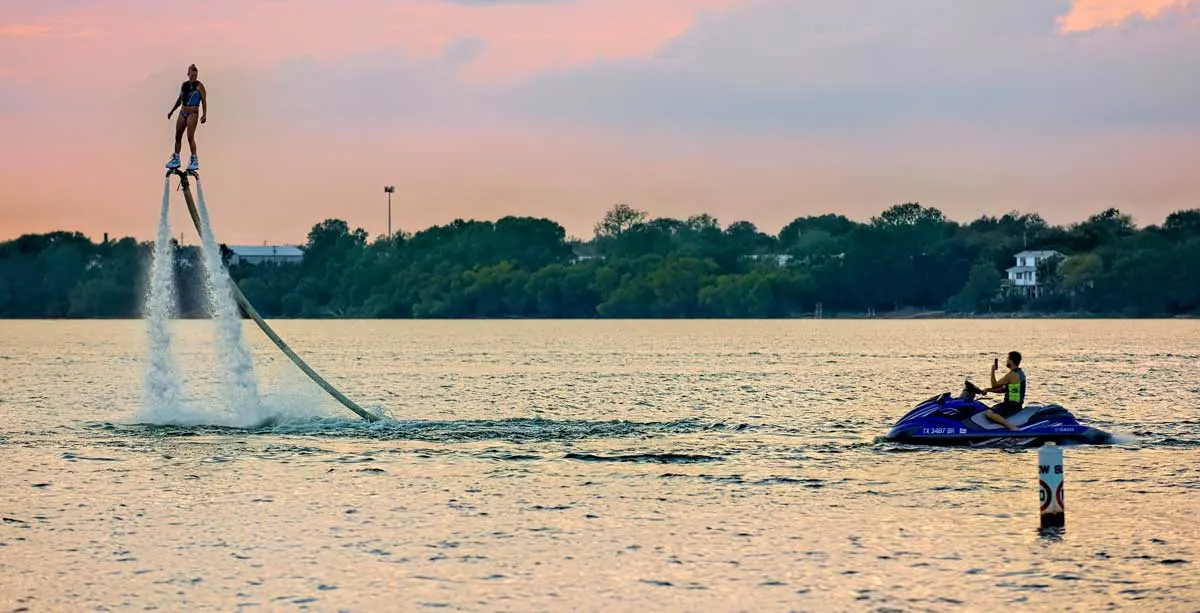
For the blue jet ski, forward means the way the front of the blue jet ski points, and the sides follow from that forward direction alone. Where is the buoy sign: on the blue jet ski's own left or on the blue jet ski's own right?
on the blue jet ski's own left

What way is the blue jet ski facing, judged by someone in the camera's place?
facing to the left of the viewer

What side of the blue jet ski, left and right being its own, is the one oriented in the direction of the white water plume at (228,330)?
front

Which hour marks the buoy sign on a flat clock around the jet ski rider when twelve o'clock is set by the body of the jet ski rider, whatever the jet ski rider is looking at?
The buoy sign is roughly at 9 o'clock from the jet ski rider.

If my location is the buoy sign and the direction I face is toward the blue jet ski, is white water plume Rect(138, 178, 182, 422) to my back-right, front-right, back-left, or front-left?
front-left

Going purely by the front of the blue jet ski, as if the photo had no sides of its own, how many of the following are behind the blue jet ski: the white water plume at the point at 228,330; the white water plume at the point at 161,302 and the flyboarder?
0

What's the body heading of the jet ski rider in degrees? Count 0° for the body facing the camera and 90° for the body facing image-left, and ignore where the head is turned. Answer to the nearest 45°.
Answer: approximately 90°

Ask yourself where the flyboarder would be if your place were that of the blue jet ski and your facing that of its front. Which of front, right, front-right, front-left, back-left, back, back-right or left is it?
front-left

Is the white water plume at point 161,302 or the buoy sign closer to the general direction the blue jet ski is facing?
the white water plume

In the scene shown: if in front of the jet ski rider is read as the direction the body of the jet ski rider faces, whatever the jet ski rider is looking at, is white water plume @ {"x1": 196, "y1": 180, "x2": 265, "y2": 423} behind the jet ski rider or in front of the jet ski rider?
in front

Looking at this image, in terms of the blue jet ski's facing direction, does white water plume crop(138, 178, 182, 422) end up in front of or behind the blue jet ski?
in front

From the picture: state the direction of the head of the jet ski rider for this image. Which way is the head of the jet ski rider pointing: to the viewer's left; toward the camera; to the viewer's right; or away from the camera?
to the viewer's left
